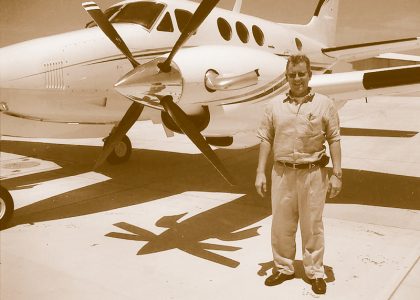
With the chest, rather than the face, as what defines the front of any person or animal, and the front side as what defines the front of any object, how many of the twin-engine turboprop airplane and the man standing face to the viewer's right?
0

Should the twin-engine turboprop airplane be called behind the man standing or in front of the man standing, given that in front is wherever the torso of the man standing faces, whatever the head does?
behind

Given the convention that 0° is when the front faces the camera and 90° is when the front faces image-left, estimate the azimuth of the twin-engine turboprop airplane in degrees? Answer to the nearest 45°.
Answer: approximately 45°

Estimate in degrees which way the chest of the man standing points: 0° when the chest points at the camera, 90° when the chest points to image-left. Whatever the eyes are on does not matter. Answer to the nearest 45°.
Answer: approximately 0°

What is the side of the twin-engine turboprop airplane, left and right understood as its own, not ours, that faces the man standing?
left
